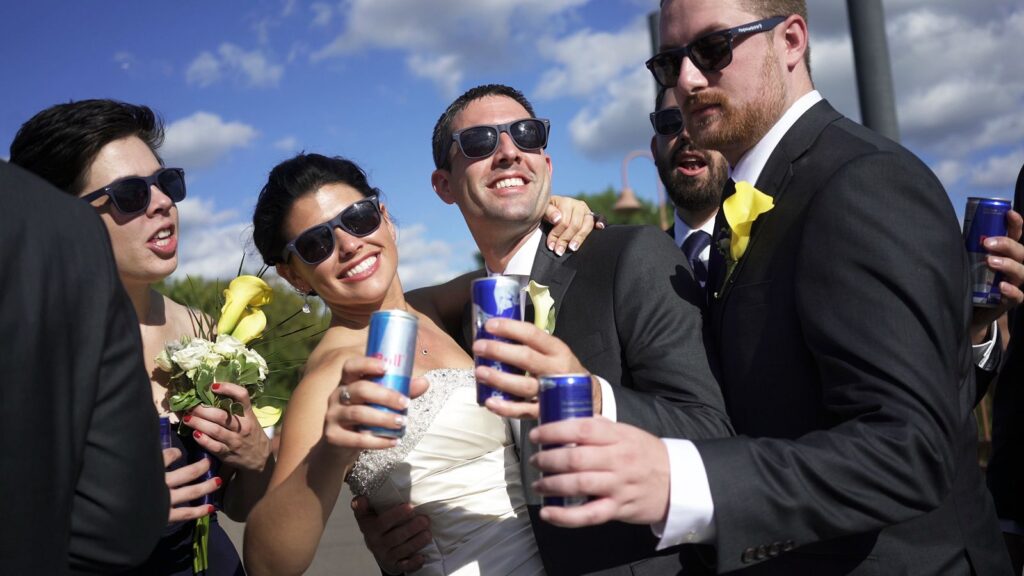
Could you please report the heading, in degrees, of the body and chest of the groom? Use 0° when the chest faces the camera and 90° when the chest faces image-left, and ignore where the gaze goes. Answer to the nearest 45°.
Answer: approximately 45°

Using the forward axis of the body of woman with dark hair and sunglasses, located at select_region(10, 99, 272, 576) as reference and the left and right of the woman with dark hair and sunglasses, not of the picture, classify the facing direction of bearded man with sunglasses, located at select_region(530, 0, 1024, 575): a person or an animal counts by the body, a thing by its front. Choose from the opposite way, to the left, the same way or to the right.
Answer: the opposite way

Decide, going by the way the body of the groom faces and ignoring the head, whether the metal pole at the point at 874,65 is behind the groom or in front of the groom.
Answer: behind

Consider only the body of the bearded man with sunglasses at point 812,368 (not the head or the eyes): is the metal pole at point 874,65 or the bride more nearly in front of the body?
the bride

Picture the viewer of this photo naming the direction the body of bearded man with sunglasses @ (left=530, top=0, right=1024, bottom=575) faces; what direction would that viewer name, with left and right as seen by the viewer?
facing to the left of the viewer

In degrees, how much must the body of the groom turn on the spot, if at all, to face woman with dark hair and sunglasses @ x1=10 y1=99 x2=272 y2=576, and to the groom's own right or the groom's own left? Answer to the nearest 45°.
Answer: approximately 45° to the groom's own right

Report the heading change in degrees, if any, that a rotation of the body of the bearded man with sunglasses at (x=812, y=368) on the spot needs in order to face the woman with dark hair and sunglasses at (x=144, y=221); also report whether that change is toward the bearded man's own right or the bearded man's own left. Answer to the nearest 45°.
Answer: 0° — they already face them

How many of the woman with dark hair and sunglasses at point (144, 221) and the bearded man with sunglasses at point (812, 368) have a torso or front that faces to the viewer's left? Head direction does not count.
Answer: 1
